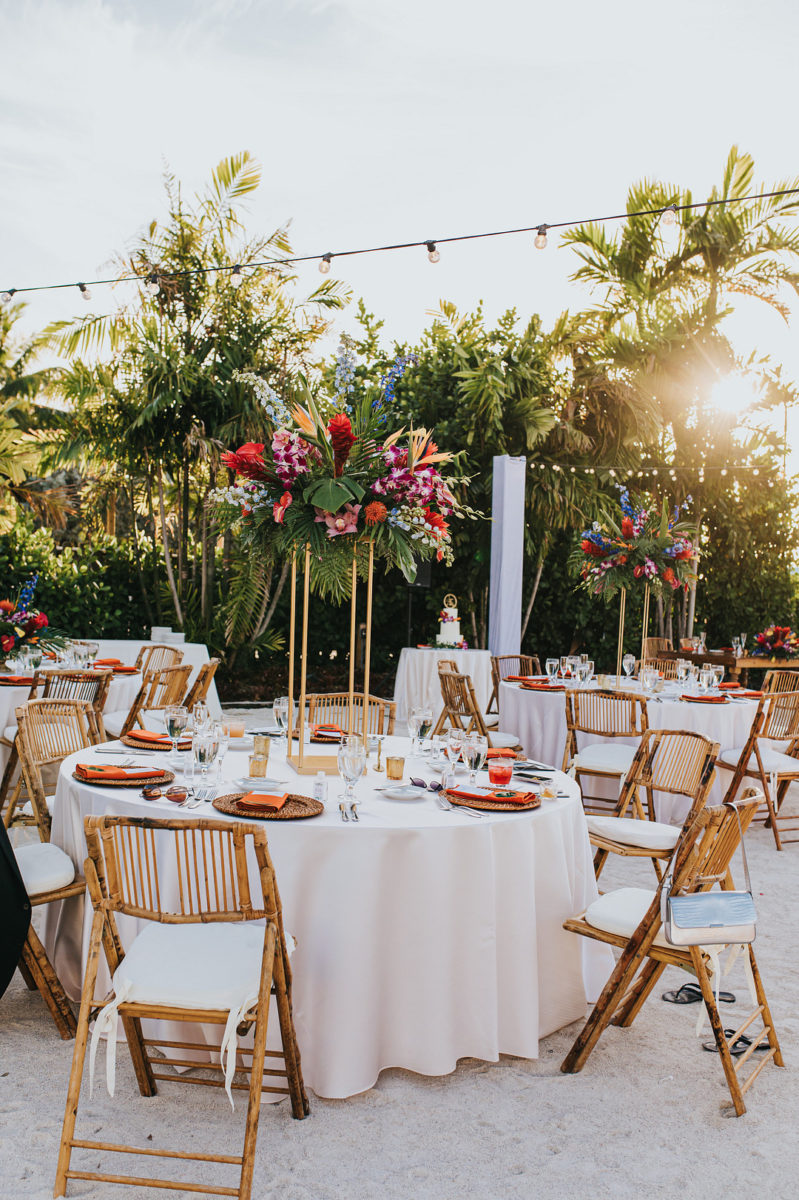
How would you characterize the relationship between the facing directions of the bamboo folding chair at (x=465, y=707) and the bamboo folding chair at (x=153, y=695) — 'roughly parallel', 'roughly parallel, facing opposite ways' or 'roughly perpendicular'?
roughly perpendicular

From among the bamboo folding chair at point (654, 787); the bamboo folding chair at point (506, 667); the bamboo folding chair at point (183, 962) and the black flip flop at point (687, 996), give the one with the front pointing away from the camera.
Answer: the bamboo folding chair at point (183, 962)

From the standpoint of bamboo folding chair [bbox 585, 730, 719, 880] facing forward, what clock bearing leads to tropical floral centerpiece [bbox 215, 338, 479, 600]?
The tropical floral centerpiece is roughly at 12 o'clock from the bamboo folding chair.

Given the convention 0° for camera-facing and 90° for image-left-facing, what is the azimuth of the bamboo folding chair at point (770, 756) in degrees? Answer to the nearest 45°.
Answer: approximately 135°

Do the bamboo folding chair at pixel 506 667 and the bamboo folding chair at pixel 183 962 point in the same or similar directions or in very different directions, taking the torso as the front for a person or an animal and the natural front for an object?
very different directions

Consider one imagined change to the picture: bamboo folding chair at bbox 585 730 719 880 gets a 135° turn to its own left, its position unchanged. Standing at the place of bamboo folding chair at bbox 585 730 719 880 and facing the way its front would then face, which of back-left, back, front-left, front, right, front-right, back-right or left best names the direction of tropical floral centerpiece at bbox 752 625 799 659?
left

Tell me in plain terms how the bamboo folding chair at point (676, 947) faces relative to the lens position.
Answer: facing away from the viewer and to the left of the viewer

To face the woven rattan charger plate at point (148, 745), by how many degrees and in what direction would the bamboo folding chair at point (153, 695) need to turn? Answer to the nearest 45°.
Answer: approximately 135° to its left

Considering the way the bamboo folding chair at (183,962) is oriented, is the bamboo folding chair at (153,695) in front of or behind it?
in front

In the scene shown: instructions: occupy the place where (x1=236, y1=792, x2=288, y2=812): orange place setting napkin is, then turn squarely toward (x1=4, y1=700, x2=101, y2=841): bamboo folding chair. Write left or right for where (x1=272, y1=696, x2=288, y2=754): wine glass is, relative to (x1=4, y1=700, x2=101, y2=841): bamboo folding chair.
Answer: right

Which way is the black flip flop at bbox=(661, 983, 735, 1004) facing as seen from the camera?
to the viewer's left

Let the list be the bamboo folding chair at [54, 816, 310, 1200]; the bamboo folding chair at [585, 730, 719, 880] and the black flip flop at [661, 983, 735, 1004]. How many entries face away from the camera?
1

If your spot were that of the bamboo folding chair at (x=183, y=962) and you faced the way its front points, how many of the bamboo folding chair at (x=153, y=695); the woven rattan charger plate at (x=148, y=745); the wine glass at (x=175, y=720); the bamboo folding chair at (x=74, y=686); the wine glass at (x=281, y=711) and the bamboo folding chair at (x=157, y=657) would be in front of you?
6

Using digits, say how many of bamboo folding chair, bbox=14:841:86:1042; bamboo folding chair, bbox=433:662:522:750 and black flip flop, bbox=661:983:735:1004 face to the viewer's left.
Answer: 1

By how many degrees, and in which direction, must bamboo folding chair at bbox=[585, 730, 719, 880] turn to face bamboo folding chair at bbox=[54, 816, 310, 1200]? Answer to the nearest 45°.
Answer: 0° — it already faces it
